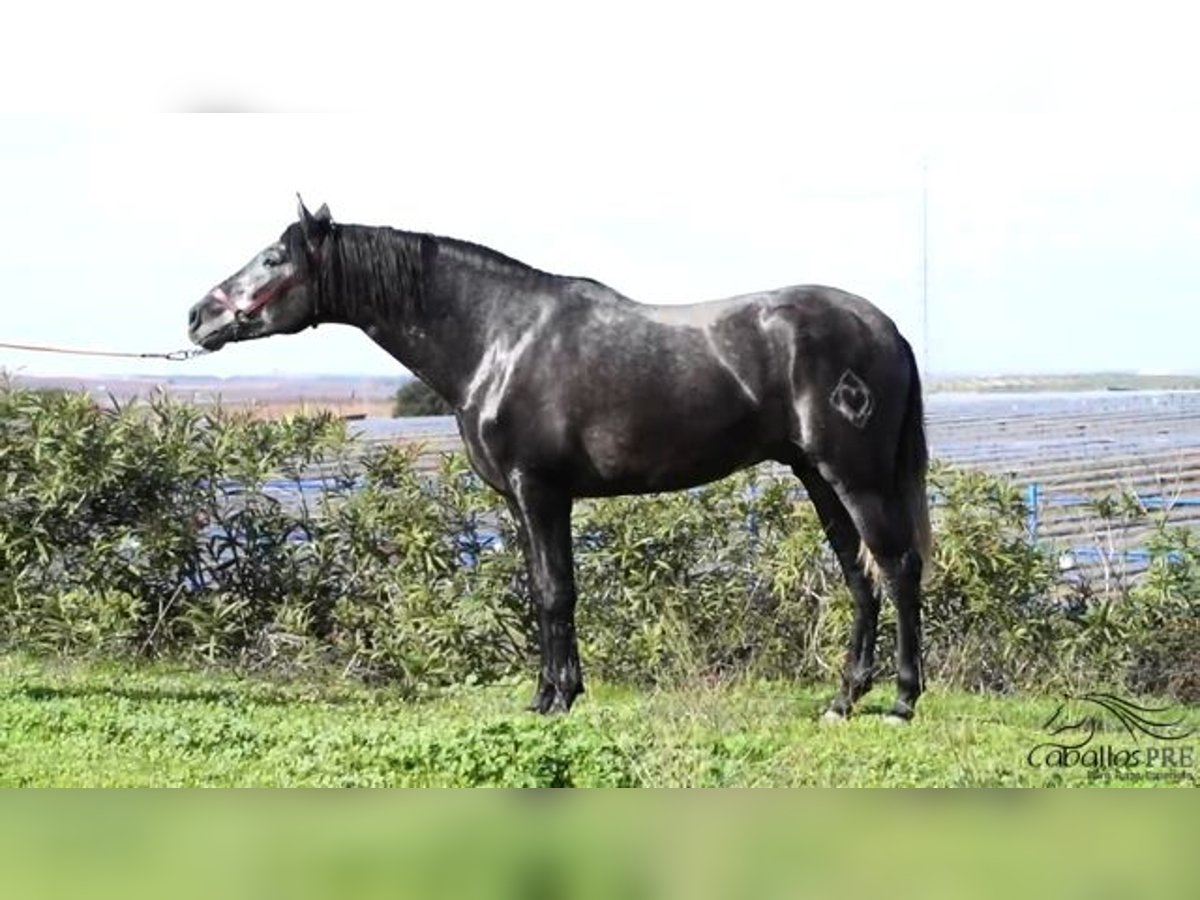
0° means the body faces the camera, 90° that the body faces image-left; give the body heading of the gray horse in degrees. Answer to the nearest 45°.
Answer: approximately 90°

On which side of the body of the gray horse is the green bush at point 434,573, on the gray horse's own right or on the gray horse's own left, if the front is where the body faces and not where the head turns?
on the gray horse's own right
